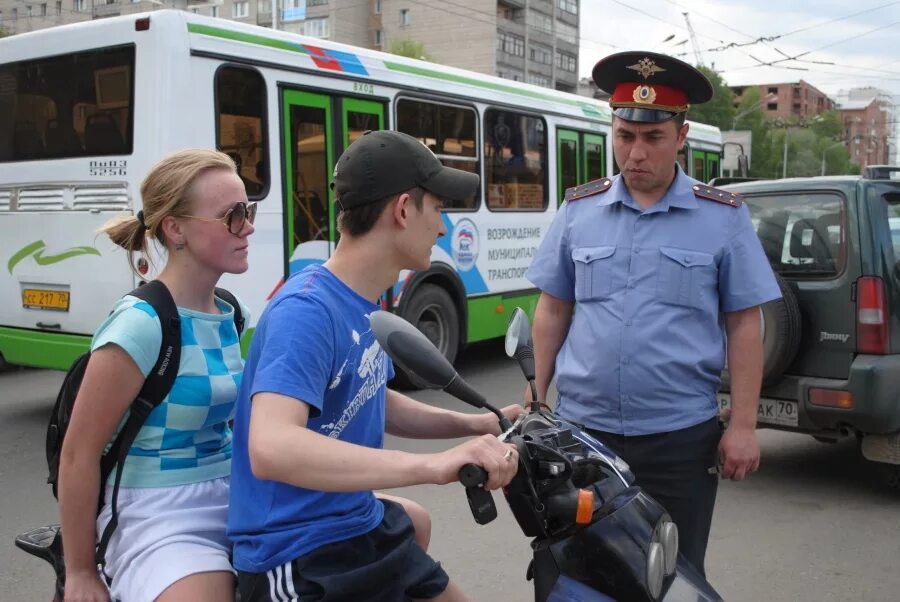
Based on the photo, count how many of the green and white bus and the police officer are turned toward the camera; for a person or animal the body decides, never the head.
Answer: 1

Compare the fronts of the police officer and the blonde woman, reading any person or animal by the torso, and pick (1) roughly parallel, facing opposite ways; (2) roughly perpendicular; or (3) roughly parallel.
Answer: roughly perpendicular

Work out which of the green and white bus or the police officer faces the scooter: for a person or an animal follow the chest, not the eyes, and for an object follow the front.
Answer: the police officer

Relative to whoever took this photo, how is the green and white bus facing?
facing away from the viewer and to the right of the viewer

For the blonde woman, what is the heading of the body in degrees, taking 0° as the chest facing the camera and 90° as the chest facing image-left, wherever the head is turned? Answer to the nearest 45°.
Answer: approximately 315°

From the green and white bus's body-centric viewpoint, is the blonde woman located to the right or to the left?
on its right

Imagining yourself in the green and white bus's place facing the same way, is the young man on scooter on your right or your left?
on your right

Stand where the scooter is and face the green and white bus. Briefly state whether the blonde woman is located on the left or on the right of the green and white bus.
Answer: left

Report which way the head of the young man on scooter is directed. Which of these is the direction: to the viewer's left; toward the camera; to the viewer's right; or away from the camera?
to the viewer's right

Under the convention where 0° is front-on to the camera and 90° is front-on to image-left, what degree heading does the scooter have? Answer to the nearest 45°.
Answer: approximately 315°

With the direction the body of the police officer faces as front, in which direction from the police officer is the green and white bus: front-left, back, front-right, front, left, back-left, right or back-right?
back-right

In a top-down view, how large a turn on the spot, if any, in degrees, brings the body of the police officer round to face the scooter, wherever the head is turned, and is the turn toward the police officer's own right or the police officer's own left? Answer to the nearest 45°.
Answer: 0° — they already face it
